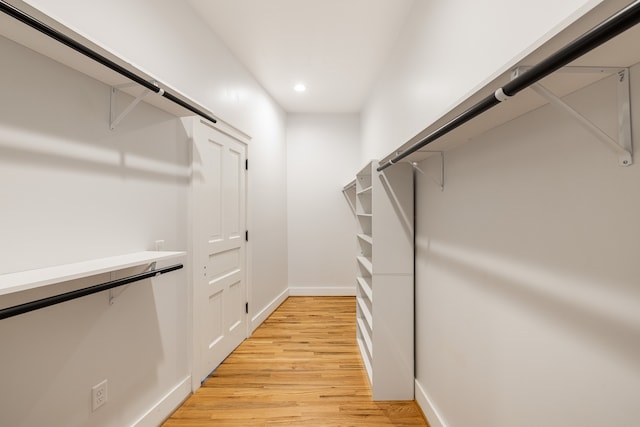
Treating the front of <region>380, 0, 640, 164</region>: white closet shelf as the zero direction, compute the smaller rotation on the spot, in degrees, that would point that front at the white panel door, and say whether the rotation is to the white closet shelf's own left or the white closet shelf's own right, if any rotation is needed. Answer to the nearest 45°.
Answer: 0° — it already faces it

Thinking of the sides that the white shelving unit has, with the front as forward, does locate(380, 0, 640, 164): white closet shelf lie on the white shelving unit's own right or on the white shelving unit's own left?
on the white shelving unit's own left

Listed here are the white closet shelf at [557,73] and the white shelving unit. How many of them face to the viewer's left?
2

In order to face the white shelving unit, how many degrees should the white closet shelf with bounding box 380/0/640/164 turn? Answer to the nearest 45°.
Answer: approximately 45° to its right

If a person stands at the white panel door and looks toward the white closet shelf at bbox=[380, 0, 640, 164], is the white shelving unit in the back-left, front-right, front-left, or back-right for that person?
front-left

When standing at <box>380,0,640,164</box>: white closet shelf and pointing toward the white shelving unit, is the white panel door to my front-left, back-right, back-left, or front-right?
front-left

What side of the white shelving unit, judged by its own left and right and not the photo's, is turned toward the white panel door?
front

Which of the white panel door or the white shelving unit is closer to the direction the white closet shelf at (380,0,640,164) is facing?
the white panel door

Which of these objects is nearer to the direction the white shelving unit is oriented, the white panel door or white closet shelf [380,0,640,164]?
the white panel door

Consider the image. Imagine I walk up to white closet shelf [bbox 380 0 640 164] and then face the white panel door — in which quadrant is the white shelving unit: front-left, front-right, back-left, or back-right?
front-right

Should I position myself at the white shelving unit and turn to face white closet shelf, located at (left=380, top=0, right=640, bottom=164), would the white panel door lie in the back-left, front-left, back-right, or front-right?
back-right

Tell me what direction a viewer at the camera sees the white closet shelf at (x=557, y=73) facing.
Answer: facing to the left of the viewer

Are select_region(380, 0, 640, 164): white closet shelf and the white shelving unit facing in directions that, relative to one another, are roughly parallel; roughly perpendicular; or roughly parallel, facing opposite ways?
roughly parallel

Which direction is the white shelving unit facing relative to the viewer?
to the viewer's left
